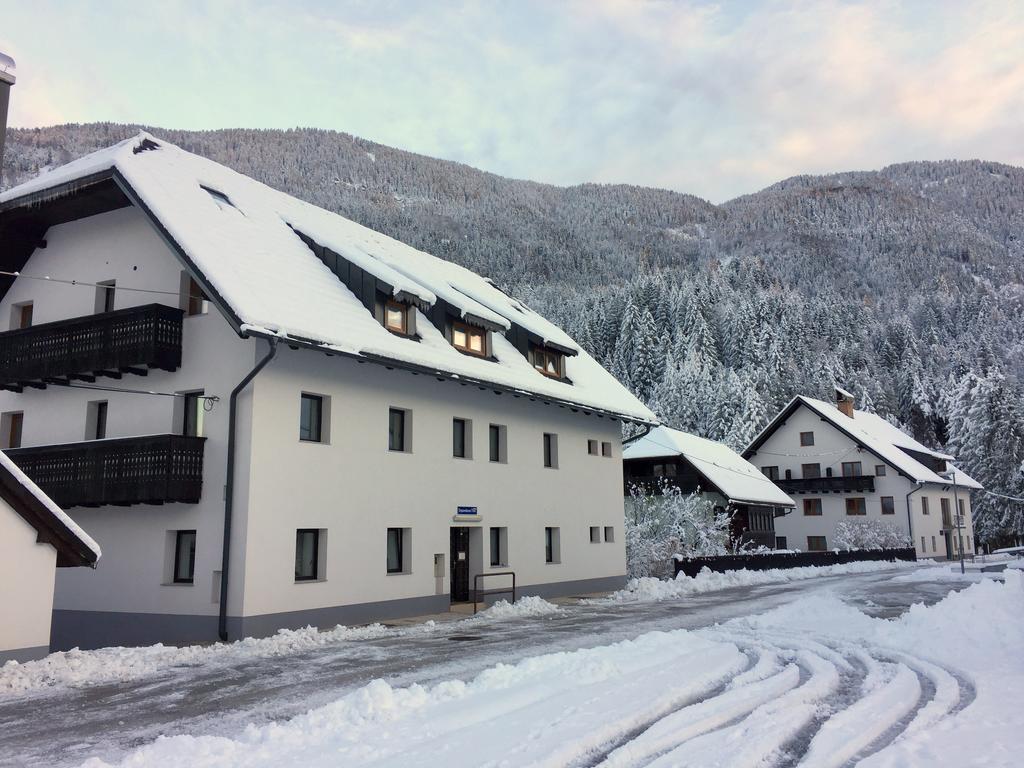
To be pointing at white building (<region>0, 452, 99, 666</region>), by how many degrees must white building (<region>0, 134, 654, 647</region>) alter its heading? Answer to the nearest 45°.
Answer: approximately 90° to its right

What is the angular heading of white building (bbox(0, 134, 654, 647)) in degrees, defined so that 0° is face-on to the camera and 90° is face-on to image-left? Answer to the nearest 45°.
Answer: approximately 315°
